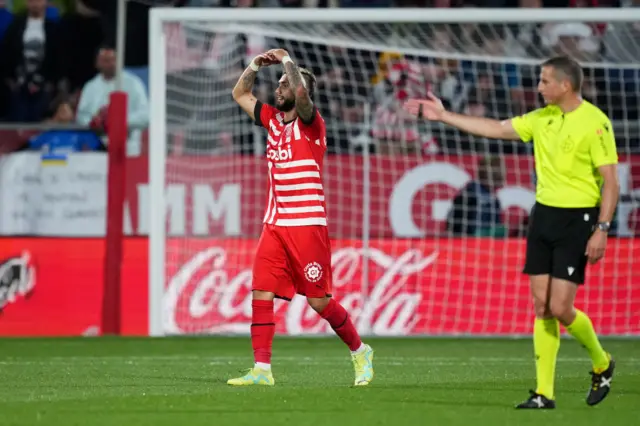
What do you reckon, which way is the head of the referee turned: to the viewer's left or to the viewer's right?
to the viewer's left

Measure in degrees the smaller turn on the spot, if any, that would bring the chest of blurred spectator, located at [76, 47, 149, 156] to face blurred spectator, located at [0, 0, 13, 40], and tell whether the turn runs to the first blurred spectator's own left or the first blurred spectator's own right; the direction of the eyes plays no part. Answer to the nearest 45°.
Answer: approximately 135° to the first blurred spectator's own right

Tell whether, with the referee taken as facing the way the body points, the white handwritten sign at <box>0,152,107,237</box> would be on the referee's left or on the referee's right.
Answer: on the referee's right

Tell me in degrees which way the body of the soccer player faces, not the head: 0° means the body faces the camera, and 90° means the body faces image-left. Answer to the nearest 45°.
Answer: approximately 45°

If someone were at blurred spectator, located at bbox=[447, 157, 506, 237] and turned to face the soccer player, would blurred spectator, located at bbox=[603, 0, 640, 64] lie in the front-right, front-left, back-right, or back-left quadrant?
back-left

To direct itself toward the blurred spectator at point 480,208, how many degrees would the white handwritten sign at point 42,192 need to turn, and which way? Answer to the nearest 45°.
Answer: approximately 90° to its left
